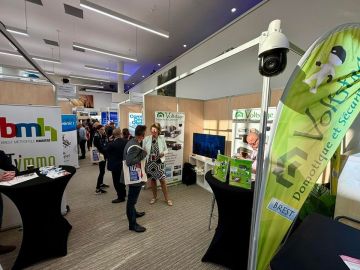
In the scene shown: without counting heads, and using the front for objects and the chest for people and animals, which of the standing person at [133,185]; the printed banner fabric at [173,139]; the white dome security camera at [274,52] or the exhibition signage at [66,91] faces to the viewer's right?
the standing person

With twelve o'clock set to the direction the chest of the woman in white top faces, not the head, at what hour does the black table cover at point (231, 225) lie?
The black table cover is roughly at 11 o'clock from the woman in white top.

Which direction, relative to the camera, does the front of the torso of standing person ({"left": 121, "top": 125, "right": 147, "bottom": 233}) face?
to the viewer's right

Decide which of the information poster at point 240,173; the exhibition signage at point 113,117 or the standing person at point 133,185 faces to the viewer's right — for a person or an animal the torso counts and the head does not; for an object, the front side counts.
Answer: the standing person

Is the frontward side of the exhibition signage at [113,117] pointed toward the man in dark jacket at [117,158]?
yes

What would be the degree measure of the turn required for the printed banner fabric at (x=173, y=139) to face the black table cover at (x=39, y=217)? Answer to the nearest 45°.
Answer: approximately 45° to its right
